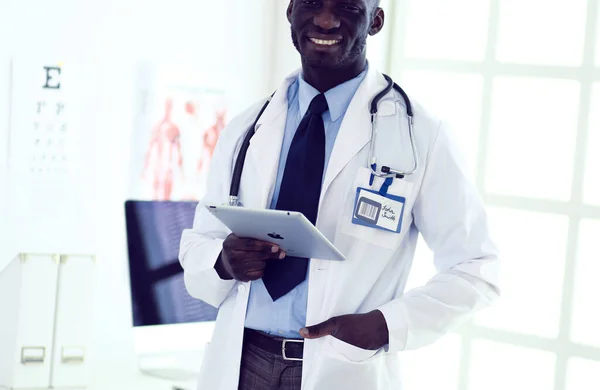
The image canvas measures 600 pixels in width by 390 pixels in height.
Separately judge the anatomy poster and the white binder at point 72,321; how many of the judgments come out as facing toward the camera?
2

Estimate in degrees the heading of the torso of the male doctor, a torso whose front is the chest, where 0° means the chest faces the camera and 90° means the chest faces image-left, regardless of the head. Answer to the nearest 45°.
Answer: approximately 0°

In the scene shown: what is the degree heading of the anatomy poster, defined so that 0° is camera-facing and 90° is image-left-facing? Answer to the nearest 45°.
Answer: approximately 0°

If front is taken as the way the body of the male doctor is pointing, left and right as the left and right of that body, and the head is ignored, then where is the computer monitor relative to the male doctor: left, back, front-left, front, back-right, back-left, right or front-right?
back-right

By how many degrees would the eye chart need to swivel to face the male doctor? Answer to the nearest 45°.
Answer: approximately 45° to its left

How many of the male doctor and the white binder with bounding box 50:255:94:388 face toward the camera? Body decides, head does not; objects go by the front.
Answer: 2
